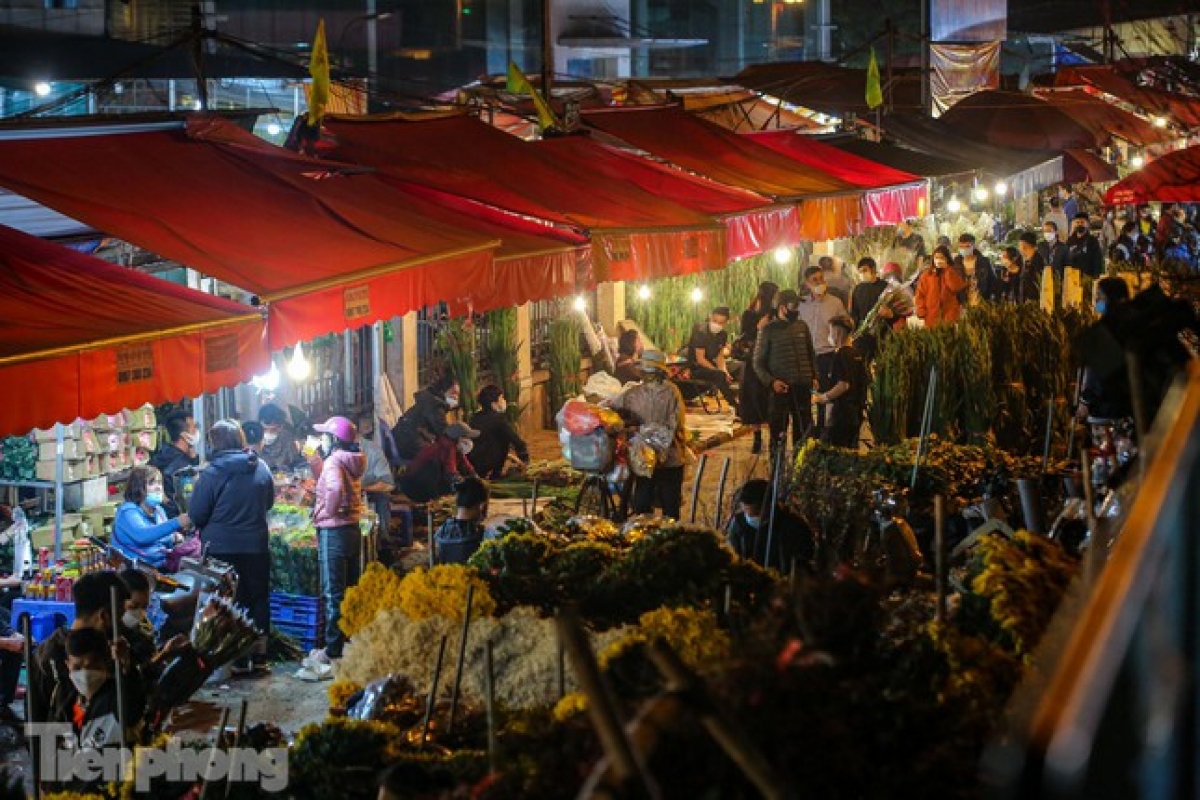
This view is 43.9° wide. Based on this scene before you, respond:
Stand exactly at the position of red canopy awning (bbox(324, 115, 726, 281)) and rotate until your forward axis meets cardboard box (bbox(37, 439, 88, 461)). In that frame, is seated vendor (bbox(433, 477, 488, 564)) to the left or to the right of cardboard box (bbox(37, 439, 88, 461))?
left

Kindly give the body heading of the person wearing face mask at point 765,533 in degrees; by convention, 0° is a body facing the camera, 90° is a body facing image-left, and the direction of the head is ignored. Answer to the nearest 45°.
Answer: approximately 45°

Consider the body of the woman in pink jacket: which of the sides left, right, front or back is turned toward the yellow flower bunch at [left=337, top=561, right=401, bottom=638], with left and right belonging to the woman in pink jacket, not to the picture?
left

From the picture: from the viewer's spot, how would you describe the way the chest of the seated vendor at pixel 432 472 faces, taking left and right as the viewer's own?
facing to the right of the viewer

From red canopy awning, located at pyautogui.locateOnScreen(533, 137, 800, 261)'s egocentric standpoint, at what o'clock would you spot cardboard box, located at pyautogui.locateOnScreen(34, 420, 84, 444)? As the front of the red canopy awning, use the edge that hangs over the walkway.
The cardboard box is roughly at 3 o'clock from the red canopy awning.

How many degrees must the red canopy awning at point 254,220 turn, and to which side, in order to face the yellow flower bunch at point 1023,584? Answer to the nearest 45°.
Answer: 0° — it already faces it

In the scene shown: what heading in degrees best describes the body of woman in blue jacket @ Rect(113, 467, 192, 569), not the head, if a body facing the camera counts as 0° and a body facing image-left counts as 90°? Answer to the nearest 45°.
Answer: approximately 315°

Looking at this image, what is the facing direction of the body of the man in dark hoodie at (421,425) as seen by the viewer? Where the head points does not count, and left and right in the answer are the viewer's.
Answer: facing to the right of the viewer

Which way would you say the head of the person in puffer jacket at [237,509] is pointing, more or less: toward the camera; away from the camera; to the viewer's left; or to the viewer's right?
away from the camera

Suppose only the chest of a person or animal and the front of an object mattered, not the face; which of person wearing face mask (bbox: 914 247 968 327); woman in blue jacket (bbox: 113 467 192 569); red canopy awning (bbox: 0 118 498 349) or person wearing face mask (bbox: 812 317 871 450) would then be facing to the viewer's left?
person wearing face mask (bbox: 812 317 871 450)

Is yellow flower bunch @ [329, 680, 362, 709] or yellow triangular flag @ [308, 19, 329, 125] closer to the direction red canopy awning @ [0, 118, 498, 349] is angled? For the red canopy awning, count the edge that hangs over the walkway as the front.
the yellow flower bunch

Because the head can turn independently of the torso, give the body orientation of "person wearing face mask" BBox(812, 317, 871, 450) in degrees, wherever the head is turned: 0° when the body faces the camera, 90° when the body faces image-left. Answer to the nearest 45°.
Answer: approximately 90°
